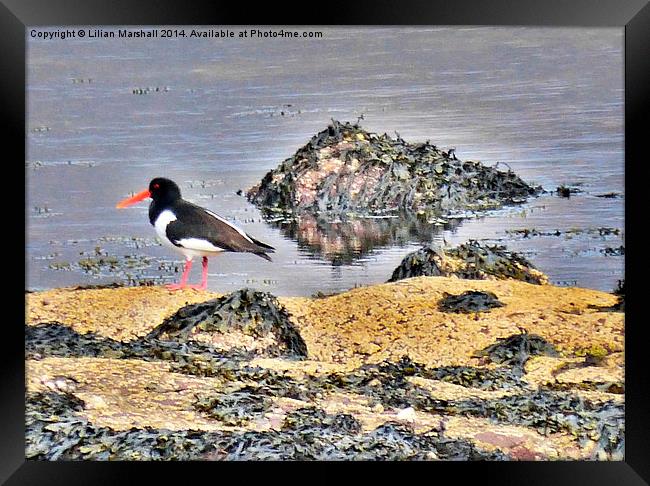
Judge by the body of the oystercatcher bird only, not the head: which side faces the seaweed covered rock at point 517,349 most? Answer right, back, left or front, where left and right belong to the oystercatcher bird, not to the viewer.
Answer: back

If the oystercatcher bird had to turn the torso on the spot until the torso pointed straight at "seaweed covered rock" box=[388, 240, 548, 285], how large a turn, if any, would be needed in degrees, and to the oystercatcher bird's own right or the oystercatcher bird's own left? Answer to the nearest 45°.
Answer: approximately 180°

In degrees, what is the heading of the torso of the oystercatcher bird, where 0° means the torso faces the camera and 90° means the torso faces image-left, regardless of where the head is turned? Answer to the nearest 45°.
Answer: approximately 90°

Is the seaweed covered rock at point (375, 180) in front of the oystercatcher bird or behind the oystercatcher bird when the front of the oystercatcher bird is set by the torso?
behind
